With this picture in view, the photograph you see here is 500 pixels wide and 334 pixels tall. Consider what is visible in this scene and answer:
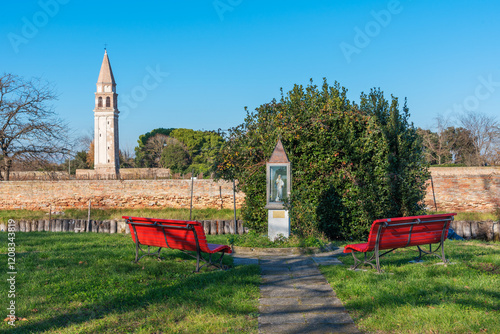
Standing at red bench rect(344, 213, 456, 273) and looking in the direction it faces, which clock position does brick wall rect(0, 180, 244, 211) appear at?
The brick wall is roughly at 12 o'clock from the red bench.

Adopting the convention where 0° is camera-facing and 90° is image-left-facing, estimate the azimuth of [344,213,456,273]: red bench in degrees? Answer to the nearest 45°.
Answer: approximately 135°

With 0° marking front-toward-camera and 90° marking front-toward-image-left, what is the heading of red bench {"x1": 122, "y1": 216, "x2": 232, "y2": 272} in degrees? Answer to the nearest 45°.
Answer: approximately 225°

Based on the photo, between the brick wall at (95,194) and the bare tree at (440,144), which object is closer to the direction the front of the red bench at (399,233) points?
the brick wall

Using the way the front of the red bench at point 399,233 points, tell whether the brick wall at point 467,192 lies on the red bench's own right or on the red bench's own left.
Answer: on the red bench's own right

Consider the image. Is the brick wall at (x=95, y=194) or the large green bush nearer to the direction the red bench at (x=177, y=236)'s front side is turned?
the large green bush

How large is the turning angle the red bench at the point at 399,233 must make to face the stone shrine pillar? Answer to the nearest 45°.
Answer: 0° — it already faces it

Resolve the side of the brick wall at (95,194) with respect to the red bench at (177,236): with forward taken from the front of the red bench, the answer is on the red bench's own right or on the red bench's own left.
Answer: on the red bench's own left
